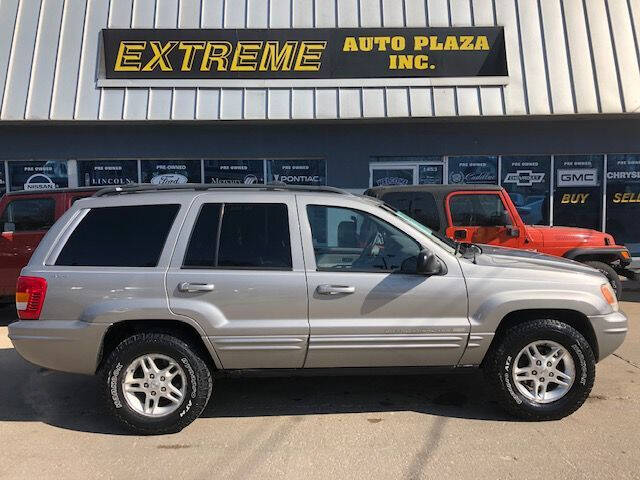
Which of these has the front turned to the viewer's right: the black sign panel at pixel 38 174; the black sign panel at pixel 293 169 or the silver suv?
the silver suv

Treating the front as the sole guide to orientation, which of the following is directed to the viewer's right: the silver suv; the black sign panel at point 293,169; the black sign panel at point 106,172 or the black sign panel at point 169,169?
the silver suv

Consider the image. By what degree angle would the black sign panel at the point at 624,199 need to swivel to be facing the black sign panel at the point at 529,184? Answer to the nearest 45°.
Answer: approximately 45° to its right

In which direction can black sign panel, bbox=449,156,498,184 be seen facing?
toward the camera

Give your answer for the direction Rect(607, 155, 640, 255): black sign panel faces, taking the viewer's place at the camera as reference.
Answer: facing the viewer

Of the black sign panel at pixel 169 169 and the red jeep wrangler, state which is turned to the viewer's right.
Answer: the red jeep wrangler

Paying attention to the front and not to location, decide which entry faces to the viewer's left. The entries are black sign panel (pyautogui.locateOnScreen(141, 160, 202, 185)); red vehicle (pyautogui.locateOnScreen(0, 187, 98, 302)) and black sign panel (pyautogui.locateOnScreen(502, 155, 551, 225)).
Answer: the red vehicle

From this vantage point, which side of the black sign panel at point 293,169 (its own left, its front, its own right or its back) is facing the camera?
front

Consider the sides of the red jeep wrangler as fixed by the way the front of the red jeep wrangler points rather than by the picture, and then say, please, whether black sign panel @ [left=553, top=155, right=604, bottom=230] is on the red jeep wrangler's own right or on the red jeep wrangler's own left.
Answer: on the red jeep wrangler's own left

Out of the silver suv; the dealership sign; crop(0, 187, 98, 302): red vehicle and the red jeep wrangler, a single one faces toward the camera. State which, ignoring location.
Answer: the dealership sign

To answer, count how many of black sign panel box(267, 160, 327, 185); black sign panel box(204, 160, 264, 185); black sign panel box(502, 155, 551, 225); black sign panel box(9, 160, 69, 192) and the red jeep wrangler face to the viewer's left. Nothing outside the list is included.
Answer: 0

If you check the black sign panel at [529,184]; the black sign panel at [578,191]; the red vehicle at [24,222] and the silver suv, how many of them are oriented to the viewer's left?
1

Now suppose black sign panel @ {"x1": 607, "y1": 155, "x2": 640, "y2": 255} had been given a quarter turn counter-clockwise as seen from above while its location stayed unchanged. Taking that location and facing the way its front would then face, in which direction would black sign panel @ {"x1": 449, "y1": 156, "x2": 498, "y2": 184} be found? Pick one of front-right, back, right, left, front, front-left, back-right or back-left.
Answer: back-right

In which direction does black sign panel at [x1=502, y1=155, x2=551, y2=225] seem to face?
toward the camera

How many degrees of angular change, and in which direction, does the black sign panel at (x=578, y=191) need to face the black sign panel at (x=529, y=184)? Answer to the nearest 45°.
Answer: approximately 45° to its right

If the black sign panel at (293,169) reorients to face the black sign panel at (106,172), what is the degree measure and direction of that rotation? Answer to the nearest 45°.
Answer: approximately 90° to its right

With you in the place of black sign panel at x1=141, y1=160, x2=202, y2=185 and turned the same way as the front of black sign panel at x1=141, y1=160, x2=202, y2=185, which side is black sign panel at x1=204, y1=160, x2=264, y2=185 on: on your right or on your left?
on your left

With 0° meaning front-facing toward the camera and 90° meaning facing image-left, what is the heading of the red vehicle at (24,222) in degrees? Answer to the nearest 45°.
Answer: approximately 90°
